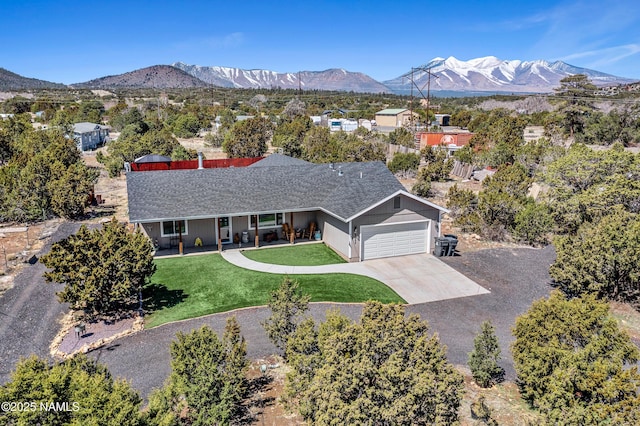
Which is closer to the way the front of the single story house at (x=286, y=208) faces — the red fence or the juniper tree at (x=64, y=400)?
the juniper tree

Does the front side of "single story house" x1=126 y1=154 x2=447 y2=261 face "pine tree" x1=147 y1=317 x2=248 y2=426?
yes

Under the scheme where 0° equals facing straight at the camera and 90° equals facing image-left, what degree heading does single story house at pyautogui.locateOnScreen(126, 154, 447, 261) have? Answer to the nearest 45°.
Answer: approximately 0°

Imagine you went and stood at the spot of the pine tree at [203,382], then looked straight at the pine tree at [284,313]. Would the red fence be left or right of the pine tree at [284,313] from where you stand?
left

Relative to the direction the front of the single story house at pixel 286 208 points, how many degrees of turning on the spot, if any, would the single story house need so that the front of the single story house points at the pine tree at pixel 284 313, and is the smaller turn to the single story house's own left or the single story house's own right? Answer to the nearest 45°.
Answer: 0° — it already faces it

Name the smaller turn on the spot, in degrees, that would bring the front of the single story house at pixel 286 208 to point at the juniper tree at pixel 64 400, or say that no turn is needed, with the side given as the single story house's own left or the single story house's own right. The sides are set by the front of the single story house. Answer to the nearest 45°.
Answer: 0° — it already faces it

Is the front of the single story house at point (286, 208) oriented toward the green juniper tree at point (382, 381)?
yes

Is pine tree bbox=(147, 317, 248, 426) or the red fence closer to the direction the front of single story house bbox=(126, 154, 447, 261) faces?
the pine tree

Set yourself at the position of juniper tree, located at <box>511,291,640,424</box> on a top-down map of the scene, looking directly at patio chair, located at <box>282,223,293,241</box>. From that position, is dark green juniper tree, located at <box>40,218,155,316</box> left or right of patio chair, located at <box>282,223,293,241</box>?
left

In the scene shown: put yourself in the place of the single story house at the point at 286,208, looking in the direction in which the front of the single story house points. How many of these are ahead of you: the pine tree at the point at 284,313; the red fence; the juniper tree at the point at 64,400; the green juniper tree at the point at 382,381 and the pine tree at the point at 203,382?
4

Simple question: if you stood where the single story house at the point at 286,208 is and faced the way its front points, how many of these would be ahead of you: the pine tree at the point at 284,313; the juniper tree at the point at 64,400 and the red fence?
2

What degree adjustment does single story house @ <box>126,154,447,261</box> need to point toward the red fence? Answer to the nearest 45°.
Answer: approximately 135° to its right
